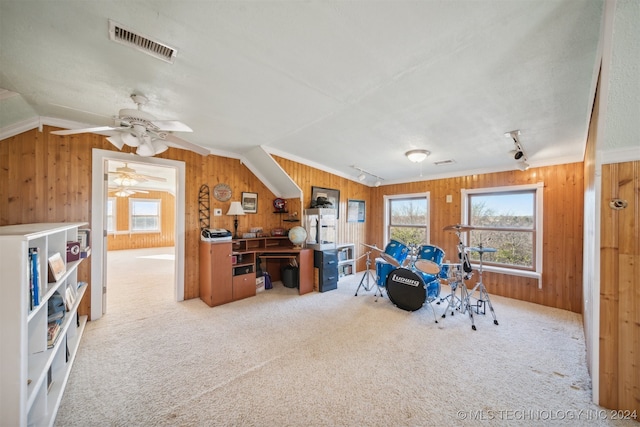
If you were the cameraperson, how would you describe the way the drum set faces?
facing the viewer and to the left of the viewer

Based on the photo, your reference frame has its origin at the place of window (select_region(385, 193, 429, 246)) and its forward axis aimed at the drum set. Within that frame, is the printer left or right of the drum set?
right

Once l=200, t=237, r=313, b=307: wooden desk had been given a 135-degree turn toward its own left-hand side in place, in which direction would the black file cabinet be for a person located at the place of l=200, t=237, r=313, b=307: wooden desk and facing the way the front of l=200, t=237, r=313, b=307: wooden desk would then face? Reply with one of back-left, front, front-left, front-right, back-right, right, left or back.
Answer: right

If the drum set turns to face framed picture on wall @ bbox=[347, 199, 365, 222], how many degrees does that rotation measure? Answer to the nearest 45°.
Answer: approximately 90° to its right

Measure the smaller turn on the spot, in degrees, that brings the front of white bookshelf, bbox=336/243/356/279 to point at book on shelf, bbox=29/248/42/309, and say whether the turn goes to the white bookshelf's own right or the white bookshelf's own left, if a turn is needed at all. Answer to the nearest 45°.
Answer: approximately 45° to the white bookshelf's own right

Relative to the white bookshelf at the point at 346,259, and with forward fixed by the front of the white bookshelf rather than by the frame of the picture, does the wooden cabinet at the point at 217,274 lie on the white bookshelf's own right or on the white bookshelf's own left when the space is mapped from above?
on the white bookshelf's own right

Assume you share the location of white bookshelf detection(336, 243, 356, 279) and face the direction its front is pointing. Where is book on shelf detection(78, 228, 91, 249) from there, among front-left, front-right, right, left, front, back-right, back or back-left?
right

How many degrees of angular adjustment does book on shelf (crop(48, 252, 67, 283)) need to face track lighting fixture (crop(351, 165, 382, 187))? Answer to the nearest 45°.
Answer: approximately 45° to its left

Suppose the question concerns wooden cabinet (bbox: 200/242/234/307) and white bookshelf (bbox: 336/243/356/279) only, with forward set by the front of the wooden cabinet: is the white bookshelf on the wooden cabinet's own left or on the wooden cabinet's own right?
on the wooden cabinet's own left

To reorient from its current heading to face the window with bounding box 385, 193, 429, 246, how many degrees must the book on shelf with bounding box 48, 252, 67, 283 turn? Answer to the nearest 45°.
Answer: approximately 45° to its left

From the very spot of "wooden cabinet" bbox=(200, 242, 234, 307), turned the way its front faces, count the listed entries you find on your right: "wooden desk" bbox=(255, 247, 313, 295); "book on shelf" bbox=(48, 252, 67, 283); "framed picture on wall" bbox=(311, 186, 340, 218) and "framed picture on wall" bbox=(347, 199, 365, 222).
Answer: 1

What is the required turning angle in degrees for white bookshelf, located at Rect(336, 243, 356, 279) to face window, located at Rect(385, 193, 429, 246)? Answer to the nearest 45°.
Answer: approximately 45° to its left

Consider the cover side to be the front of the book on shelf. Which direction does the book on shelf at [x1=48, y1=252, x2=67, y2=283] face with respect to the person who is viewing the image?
facing the viewer and to the right of the viewer

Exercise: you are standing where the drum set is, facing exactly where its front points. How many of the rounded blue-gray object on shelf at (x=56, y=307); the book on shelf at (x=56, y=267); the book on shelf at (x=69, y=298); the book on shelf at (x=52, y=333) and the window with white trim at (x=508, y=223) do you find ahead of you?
4

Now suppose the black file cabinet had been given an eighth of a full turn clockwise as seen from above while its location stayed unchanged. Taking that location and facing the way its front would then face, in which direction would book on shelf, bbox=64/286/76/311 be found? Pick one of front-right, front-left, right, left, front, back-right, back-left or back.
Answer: front-right

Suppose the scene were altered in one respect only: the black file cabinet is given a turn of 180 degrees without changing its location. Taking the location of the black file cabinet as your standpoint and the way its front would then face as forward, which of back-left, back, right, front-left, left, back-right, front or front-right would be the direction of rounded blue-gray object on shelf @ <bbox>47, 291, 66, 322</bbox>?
left
